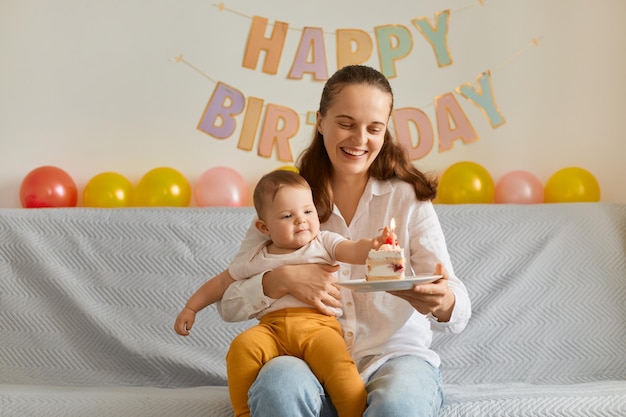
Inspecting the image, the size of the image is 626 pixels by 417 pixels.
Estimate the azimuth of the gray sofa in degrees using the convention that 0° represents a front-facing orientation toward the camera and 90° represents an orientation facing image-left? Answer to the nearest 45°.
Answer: approximately 0°

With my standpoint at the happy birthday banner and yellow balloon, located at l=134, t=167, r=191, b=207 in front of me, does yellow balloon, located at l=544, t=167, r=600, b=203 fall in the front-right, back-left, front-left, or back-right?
back-left

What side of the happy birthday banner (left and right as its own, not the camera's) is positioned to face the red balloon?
right

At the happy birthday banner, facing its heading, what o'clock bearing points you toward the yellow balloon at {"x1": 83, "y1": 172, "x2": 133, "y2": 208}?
The yellow balloon is roughly at 2 o'clock from the happy birthday banner.

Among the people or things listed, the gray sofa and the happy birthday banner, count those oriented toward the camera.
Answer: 2
